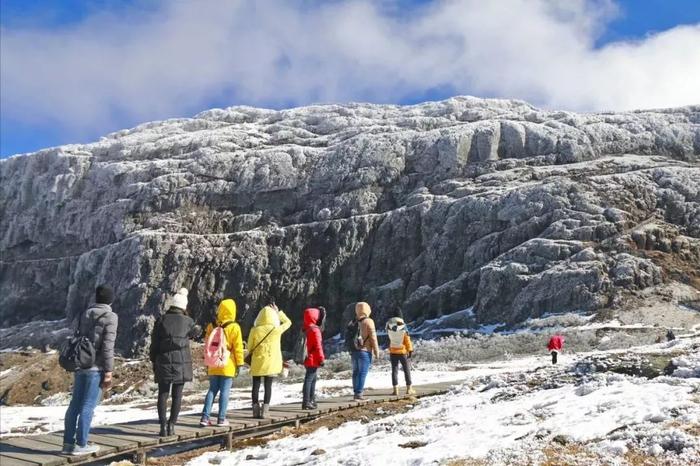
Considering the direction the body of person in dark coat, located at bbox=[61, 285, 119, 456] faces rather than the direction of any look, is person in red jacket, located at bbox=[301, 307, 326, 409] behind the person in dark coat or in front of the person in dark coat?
in front

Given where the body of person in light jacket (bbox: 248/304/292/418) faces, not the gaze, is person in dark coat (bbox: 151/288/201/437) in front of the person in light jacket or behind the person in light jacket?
behind

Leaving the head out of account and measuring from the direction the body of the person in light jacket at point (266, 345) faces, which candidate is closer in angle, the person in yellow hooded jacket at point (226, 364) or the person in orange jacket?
the person in orange jacket

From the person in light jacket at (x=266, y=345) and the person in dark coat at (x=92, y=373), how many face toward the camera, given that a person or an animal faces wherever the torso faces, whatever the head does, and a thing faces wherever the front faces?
0

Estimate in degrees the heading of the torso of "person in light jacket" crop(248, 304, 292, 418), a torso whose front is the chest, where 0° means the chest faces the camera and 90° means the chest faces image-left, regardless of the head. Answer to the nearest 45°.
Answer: approximately 180°

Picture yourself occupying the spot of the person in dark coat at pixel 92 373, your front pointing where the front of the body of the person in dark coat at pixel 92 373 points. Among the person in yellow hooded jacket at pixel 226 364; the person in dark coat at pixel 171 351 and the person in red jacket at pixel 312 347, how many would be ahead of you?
3

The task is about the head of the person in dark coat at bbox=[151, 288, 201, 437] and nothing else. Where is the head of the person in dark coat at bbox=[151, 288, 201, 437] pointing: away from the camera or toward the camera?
away from the camera

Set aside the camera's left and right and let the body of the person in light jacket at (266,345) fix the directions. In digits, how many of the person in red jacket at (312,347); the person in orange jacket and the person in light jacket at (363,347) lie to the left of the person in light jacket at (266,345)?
0

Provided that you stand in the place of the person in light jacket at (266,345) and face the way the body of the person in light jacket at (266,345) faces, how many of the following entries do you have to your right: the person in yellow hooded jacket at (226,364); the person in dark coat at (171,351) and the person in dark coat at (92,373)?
0

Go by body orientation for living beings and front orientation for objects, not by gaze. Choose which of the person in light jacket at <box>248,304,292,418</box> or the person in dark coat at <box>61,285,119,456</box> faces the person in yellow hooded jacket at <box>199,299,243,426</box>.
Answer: the person in dark coat

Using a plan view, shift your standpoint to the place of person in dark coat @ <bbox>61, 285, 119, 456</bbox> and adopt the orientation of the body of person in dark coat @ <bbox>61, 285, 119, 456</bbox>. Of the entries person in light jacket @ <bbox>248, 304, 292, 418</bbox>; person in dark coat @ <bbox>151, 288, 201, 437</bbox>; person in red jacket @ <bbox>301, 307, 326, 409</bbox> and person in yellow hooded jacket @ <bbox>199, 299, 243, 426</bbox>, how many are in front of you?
4

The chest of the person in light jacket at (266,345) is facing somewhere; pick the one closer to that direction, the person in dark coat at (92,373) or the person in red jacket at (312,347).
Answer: the person in red jacket

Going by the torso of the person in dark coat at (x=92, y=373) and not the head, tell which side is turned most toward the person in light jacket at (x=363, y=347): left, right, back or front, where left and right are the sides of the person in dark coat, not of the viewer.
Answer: front

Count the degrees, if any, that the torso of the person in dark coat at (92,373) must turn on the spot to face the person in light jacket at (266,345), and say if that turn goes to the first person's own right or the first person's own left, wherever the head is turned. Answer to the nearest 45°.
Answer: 0° — they already face them

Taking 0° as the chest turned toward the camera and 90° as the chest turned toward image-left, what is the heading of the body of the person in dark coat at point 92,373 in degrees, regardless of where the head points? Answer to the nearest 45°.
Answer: approximately 225°

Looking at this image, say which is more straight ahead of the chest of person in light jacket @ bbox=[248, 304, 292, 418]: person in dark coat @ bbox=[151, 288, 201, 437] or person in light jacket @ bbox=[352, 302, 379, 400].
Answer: the person in light jacket
